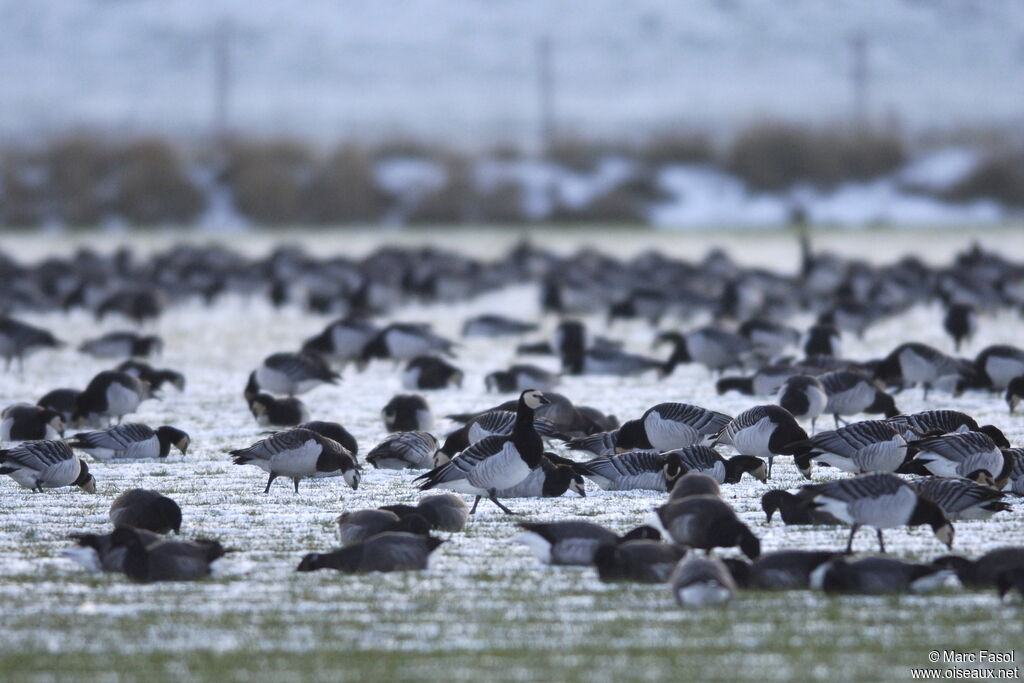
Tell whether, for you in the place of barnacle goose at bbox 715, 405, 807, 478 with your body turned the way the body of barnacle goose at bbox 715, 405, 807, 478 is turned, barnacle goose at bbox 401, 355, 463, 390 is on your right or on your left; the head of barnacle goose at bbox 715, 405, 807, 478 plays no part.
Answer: on your left

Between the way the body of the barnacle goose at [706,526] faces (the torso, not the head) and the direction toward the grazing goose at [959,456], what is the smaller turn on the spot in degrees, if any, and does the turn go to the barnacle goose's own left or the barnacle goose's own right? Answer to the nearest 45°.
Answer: approximately 45° to the barnacle goose's own left

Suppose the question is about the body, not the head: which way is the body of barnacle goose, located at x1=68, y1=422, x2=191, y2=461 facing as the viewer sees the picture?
to the viewer's right

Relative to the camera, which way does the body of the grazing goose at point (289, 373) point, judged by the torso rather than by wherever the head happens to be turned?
to the viewer's left

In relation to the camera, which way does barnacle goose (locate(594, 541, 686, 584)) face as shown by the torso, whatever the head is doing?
to the viewer's left

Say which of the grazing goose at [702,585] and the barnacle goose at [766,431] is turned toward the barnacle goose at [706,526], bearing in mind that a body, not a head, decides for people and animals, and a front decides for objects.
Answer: the grazing goose

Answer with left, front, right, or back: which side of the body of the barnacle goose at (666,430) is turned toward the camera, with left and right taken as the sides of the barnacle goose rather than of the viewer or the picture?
left

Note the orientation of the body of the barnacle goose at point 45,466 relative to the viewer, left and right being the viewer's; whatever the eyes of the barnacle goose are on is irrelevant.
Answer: facing to the right of the viewer

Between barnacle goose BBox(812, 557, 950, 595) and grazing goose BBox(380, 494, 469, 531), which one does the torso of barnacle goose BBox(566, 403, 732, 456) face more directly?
the grazing goose

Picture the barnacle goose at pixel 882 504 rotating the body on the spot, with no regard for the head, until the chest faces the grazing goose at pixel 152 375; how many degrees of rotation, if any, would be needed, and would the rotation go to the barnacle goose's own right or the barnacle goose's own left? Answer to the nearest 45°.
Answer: approximately 135° to the barnacle goose's own left

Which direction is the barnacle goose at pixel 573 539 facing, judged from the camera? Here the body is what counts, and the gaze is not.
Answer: to the viewer's right

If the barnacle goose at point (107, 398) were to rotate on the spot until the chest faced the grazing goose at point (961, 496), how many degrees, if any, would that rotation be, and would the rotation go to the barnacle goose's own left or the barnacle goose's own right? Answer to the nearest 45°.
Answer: approximately 135° to the barnacle goose's own left

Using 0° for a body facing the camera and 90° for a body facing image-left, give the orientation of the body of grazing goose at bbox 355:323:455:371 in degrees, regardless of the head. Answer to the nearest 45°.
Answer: approximately 90°

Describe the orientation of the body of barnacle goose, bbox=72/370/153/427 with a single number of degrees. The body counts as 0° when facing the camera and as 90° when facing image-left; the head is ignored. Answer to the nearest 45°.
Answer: approximately 90°

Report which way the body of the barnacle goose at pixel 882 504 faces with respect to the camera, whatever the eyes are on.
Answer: to the viewer's right
